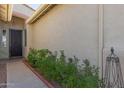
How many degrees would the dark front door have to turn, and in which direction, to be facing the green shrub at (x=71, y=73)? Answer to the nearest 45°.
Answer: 0° — it already faces it

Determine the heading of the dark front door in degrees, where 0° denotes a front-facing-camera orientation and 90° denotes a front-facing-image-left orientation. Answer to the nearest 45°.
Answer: approximately 0°
